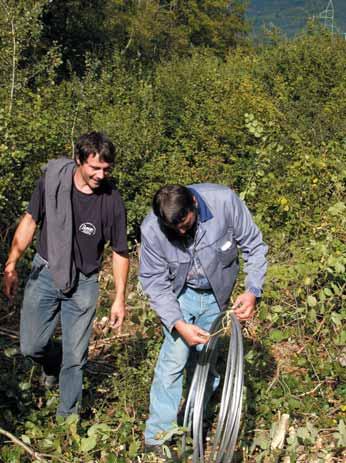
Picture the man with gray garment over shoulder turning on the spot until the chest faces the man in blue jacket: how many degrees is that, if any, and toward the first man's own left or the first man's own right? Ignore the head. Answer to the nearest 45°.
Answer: approximately 45° to the first man's own left

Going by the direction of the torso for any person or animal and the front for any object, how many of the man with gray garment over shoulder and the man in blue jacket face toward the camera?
2

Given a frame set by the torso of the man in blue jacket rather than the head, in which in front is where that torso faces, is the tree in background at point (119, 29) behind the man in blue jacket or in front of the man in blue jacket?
behind

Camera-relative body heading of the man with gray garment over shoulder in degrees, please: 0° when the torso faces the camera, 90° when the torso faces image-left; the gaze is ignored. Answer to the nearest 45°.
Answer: approximately 0°

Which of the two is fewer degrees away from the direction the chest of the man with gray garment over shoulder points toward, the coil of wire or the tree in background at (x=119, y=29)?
the coil of wire

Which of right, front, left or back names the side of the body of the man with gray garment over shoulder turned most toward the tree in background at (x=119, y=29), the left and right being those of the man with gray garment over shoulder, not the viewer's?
back

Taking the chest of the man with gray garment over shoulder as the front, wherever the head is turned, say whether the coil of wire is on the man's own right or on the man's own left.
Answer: on the man's own left

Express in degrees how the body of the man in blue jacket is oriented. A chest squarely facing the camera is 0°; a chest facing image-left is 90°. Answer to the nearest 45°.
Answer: approximately 0°

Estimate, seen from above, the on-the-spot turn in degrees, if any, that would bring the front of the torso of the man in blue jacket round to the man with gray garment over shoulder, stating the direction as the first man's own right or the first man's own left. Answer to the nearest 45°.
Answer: approximately 90° to the first man's own right
